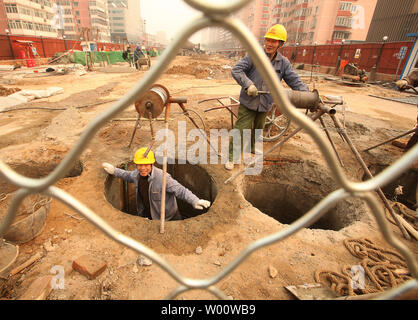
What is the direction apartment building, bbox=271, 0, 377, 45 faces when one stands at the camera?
facing the viewer and to the left of the viewer

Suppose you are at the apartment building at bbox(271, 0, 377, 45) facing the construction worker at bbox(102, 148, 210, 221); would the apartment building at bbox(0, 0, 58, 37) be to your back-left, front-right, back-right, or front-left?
front-right

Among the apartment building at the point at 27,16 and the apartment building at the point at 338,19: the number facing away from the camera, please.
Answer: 0

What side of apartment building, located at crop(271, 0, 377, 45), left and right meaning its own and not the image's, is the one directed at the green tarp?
front

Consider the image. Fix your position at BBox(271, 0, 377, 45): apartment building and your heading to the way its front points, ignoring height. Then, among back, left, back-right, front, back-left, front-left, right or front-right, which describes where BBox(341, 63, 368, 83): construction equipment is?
front-left

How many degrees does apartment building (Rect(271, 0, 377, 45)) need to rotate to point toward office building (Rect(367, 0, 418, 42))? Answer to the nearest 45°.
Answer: approximately 45° to its left

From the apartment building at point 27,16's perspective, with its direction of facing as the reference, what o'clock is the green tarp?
The green tarp is roughly at 1 o'clock from the apartment building.

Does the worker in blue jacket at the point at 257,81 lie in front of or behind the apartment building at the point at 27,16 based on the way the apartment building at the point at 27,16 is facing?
in front

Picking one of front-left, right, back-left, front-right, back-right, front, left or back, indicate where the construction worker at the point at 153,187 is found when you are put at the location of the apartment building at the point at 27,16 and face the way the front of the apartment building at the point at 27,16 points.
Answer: front-right

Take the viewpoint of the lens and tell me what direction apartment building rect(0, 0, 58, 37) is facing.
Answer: facing the viewer and to the right of the viewer

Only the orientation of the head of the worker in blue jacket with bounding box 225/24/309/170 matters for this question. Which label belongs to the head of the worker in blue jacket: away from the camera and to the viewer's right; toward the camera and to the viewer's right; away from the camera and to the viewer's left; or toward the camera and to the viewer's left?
toward the camera and to the viewer's left
